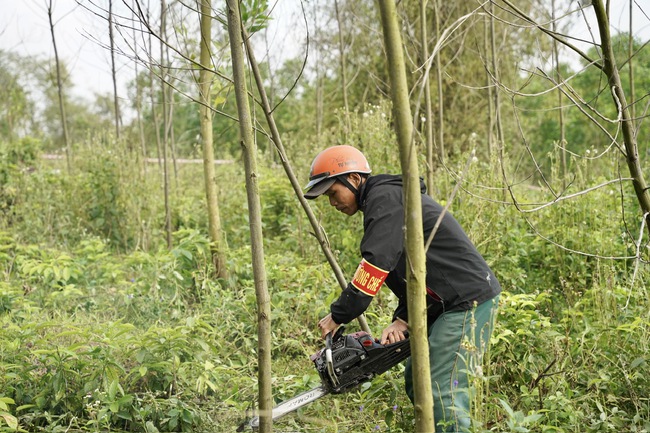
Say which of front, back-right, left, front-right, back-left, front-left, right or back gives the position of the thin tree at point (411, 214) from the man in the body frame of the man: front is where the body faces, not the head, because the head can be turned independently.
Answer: left

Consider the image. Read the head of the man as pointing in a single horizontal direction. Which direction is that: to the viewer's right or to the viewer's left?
to the viewer's left

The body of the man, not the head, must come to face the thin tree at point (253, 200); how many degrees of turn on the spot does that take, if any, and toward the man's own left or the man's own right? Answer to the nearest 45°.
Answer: approximately 45° to the man's own left

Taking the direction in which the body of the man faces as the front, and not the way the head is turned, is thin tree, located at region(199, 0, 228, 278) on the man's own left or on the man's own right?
on the man's own right

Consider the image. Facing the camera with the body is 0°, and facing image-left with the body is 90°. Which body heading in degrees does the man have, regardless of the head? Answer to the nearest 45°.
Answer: approximately 90°

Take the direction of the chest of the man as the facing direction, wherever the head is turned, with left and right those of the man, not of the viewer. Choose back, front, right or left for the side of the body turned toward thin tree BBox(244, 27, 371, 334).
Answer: front
